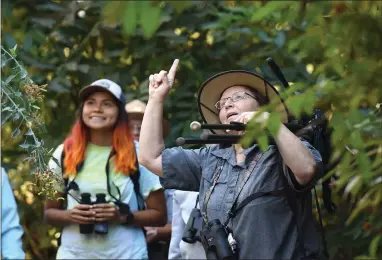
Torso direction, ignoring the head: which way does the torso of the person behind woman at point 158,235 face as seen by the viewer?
toward the camera

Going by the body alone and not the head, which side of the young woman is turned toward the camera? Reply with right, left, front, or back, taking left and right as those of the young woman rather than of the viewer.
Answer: front

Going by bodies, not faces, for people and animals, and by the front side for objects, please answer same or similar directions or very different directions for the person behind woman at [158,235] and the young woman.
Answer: same or similar directions

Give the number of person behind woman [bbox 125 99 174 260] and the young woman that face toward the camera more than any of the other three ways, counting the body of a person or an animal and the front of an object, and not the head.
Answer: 2
